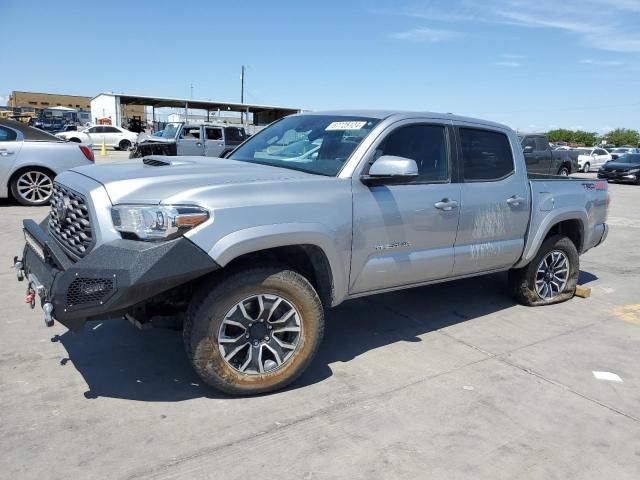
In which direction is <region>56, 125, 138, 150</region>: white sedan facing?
to the viewer's left

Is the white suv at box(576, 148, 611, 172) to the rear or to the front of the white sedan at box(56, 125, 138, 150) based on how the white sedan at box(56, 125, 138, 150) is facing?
to the rear

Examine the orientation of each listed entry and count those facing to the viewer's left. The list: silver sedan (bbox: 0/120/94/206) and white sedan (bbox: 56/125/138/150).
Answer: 2

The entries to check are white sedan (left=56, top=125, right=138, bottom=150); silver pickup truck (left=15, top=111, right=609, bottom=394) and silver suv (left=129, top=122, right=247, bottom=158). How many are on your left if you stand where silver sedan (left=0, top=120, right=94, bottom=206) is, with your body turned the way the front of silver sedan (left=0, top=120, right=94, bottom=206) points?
1

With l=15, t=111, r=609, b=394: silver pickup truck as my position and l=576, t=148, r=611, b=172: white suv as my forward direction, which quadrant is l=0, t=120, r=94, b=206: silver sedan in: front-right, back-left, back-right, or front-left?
front-left

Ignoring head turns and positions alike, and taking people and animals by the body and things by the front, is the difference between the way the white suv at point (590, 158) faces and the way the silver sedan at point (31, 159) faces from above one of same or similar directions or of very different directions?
same or similar directions

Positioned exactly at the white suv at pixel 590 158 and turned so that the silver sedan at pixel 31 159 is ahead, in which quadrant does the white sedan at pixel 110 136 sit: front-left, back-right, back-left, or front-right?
front-right

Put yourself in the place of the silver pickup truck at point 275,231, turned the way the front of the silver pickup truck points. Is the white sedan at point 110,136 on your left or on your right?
on your right

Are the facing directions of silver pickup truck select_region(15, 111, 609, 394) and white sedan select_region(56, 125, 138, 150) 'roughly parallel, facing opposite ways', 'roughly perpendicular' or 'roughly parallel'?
roughly parallel

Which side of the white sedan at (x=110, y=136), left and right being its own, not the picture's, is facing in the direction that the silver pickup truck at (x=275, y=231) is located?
left

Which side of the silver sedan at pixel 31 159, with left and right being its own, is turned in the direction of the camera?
left

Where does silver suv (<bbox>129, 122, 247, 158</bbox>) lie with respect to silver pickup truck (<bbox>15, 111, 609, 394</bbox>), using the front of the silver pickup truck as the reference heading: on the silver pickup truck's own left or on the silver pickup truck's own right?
on the silver pickup truck's own right

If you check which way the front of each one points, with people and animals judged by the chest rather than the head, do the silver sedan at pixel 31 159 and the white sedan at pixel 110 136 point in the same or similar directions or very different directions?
same or similar directions
